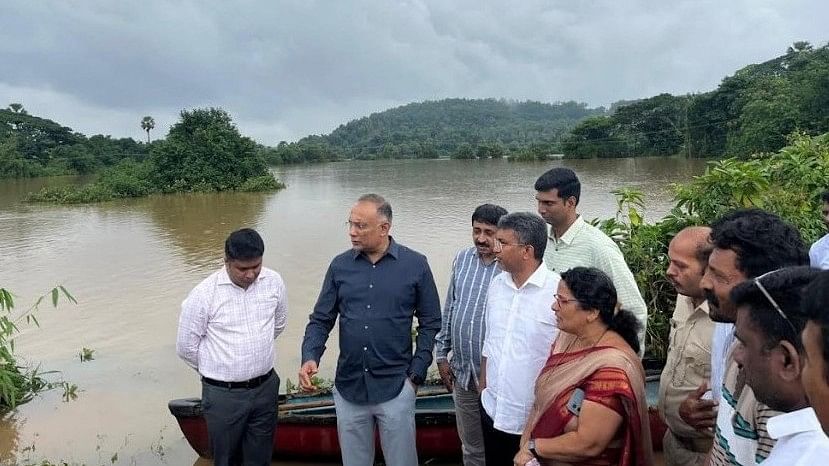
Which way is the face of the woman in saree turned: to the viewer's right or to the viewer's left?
to the viewer's left

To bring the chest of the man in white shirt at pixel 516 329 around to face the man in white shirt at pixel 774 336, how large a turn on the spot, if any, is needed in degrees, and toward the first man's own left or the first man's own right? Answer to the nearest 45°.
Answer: approximately 90° to the first man's own left

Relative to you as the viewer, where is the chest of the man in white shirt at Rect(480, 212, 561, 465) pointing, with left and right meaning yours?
facing the viewer and to the left of the viewer

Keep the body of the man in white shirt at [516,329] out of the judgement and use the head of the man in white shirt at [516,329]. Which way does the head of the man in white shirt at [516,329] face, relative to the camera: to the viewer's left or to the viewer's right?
to the viewer's left

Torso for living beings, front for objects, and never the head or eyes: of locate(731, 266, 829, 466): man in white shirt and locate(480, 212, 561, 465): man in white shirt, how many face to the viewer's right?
0

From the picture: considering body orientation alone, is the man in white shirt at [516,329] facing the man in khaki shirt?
no

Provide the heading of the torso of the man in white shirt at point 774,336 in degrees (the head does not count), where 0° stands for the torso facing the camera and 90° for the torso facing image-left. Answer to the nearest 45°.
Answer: approximately 90°

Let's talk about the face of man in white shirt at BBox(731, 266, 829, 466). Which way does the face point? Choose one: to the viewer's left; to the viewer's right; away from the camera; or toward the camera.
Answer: to the viewer's left

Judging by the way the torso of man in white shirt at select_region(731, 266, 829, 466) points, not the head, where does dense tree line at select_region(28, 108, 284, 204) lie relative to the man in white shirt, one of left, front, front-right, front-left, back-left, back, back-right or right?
front-right

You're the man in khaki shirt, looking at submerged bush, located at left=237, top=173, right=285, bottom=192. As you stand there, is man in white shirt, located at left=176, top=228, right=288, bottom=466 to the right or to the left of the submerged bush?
left

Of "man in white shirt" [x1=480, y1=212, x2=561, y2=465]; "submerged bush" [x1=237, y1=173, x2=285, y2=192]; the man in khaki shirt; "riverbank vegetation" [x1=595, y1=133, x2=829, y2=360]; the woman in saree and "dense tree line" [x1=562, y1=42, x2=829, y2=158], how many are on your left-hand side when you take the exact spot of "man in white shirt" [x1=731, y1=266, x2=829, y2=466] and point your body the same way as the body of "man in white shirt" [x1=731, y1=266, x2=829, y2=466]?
0

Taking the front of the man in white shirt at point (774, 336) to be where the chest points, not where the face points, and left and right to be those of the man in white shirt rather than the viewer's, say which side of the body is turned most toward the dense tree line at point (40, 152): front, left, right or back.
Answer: front

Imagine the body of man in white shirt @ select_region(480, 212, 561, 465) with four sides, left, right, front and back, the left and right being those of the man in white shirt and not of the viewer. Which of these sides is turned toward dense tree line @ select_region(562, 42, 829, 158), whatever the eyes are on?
back

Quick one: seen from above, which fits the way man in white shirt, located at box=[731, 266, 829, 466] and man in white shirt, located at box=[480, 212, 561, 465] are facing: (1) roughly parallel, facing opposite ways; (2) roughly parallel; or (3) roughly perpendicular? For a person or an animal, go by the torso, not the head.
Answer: roughly perpendicular

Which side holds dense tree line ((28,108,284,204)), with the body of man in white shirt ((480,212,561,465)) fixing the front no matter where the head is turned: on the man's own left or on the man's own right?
on the man's own right

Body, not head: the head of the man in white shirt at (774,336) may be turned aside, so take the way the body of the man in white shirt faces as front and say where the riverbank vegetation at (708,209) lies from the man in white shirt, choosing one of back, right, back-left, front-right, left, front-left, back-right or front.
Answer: right

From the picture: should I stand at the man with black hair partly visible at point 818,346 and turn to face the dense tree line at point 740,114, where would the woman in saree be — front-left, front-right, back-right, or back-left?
front-left

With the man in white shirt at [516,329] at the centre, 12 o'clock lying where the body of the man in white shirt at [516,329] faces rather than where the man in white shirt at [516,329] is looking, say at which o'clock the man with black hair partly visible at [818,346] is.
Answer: the man with black hair partly visible at [818,346] is roughly at 10 o'clock from the man in white shirt at [516,329].

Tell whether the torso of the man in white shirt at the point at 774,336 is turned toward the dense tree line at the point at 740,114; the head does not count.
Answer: no
